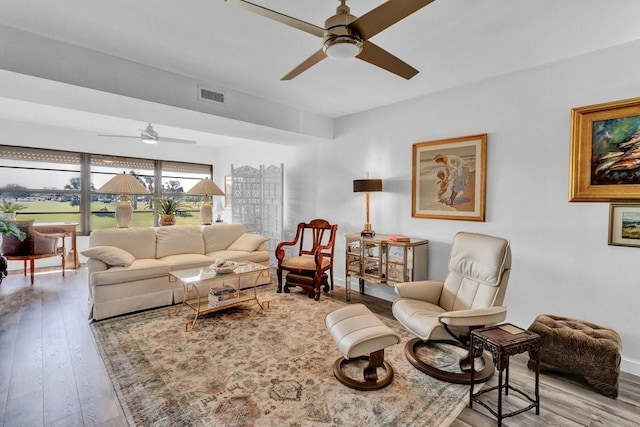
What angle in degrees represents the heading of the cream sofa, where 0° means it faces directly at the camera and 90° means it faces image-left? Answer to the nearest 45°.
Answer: approximately 315°

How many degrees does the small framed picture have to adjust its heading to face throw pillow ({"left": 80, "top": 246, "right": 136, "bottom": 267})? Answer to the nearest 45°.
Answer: approximately 45° to its right

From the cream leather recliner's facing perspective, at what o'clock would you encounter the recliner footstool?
The recliner footstool is roughly at 12 o'clock from the cream leather recliner.

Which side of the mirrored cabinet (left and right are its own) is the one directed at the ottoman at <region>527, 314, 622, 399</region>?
left

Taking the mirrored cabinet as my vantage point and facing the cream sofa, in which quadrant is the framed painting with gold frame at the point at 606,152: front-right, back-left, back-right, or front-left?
back-left

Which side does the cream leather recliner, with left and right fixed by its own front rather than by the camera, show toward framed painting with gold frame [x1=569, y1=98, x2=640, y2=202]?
back

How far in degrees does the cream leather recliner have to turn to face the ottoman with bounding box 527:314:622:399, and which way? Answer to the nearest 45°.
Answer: approximately 135° to its left

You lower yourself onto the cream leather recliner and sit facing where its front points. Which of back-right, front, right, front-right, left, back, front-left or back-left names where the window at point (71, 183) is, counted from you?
front-right

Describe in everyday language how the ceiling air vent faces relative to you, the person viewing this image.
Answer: facing the viewer and to the right of the viewer

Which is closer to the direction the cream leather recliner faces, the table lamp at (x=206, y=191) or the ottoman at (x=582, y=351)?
the table lamp

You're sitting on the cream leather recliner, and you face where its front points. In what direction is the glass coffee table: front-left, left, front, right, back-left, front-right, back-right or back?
front-right

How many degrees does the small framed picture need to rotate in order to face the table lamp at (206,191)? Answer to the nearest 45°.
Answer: approximately 90° to its right
